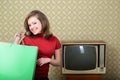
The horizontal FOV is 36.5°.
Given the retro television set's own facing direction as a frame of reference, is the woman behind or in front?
in front

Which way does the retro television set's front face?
toward the camera
